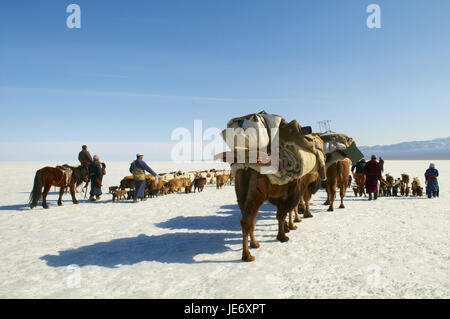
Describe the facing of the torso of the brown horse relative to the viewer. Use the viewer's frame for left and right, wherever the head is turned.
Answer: facing away from the viewer and to the right of the viewer

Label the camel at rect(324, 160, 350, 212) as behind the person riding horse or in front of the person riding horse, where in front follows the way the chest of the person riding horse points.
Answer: behind

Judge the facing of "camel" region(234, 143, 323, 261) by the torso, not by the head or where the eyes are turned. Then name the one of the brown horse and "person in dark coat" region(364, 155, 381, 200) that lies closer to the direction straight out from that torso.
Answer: the person in dark coat
